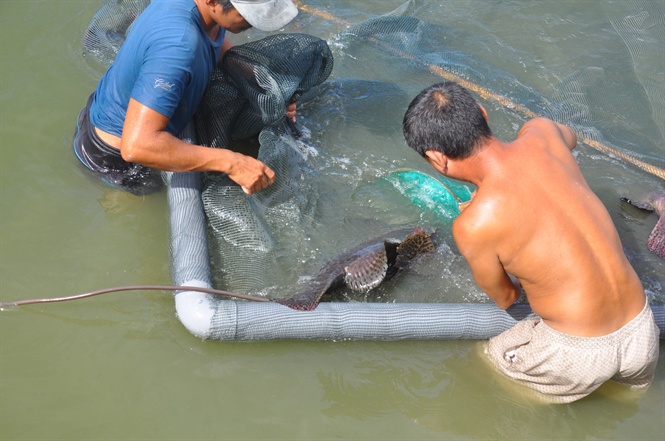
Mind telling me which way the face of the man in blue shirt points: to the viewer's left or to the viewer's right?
to the viewer's right

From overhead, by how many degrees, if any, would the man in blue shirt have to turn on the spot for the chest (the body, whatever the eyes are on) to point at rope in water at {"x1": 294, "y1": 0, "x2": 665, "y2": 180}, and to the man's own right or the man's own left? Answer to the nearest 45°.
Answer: approximately 45° to the man's own left

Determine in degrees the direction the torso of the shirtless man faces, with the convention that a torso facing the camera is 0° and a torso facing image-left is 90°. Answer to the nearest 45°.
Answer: approximately 135°

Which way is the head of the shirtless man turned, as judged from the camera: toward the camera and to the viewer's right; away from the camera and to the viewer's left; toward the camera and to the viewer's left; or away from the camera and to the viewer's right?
away from the camera and to the viewer's left

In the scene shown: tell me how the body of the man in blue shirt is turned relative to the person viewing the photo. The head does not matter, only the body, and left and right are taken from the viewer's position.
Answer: facing to the right of the viewer
